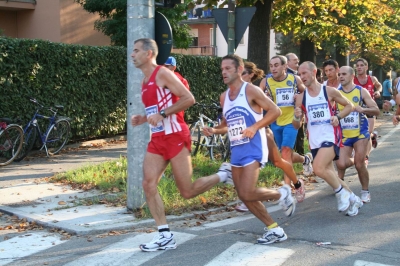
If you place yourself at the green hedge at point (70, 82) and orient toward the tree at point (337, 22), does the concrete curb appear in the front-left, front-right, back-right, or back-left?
back-right

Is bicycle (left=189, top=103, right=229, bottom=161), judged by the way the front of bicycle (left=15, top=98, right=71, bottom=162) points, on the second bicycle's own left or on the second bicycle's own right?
on the second bicycle's own left

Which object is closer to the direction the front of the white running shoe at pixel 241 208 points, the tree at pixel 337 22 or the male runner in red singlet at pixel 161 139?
the male runner in red singlet

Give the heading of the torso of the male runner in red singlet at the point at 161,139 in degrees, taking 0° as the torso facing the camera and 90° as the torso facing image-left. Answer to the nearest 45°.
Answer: approximately 90°

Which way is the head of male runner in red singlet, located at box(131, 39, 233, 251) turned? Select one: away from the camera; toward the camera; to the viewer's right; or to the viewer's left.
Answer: to the viewer's left

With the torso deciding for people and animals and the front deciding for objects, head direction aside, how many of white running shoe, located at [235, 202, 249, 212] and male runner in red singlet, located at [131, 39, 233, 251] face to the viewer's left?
2

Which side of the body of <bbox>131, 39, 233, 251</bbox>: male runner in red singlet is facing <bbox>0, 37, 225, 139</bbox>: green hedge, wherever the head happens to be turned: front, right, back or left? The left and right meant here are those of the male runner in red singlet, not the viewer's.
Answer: right

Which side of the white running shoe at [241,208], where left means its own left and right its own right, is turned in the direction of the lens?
left

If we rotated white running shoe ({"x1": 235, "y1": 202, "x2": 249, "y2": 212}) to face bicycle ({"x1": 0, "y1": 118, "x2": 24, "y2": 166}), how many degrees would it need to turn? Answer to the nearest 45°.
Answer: approximately 45° to its right

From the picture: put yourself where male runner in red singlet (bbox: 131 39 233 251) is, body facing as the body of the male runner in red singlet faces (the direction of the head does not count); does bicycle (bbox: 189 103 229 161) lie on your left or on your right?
on your right
